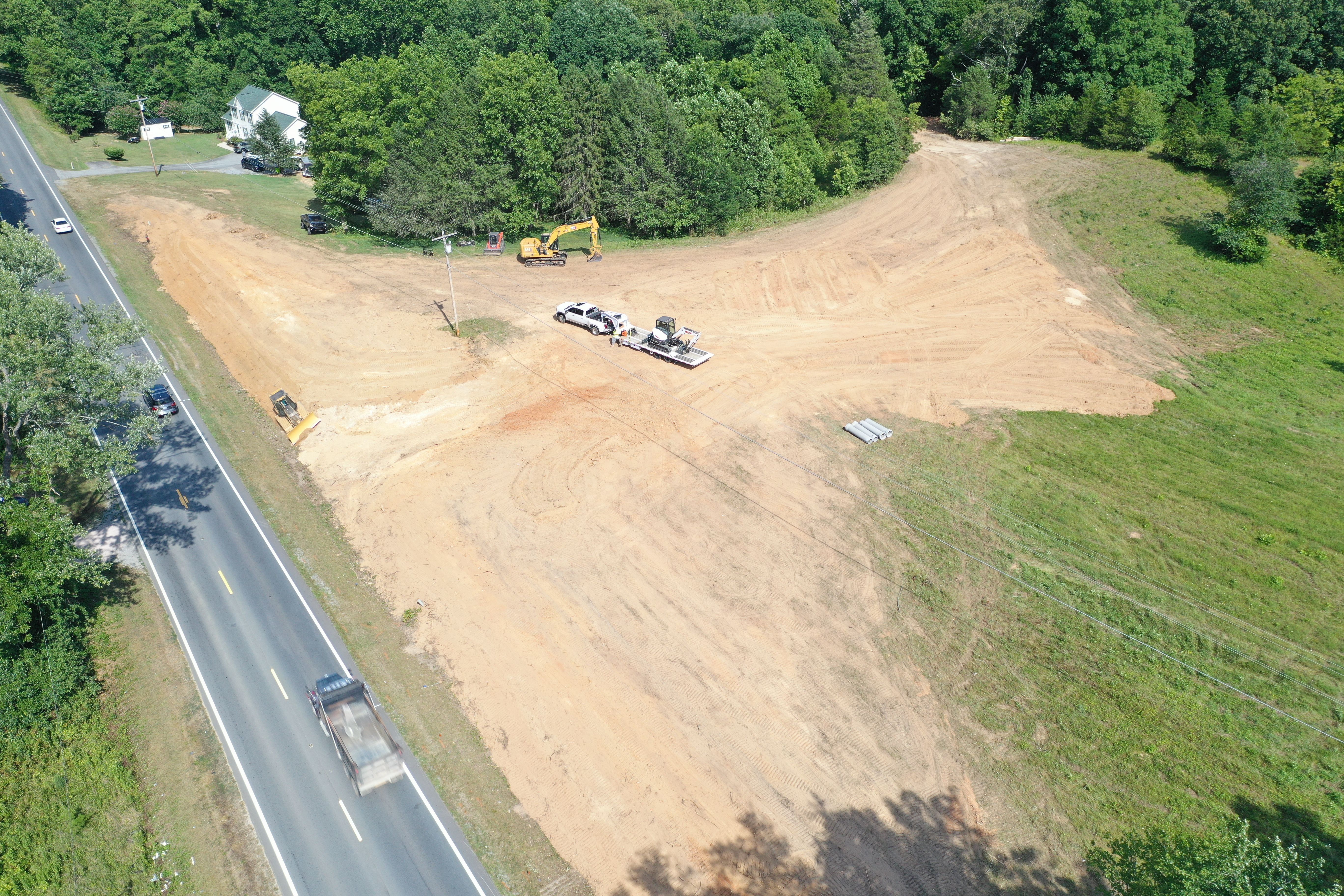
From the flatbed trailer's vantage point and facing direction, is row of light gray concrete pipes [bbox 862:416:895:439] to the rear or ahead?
to the rear

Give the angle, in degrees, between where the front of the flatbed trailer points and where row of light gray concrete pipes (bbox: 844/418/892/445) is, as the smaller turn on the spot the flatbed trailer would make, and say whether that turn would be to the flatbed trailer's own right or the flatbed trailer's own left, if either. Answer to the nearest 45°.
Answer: approximately 180°

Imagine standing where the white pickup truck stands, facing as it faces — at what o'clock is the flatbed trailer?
The flatbed trailer is roughly at 6 o'clock from the white pickup truck.

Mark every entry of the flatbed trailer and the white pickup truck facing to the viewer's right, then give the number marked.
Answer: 0

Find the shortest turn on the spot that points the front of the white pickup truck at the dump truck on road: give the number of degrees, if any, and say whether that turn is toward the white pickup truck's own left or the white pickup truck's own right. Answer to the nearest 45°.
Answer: approximately 135° to the white pickup truck's own left

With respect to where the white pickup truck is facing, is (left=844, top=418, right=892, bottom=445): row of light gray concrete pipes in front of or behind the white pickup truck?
behind

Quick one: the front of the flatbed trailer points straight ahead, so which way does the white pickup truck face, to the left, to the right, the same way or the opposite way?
the same way

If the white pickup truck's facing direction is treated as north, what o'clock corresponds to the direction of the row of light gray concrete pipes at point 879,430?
The row of light gray concrete pipes is roughly at 6 o'clock from the white pickup truck.

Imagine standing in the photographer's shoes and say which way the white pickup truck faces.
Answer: facing away from the viewer and to the left of the viewer

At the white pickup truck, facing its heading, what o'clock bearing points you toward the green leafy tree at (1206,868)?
The green leafy tree is roughly at 7 o'clock from the white pickup truck.

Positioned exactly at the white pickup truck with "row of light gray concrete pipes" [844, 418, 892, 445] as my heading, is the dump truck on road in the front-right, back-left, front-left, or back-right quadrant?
front-right

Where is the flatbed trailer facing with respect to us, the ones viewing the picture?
facing away from the viewer and to the left of the viewer
